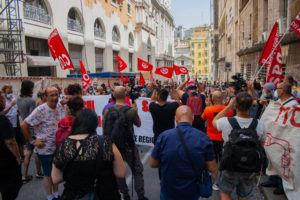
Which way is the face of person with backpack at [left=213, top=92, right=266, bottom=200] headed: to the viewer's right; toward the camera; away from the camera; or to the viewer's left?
away from the camera

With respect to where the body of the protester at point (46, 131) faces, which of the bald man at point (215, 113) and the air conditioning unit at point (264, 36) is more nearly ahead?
the bald man

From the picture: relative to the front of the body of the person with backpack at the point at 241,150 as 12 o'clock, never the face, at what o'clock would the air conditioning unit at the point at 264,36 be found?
The air conditioning unit is roughly at 12 o'clock from the person with backpack.

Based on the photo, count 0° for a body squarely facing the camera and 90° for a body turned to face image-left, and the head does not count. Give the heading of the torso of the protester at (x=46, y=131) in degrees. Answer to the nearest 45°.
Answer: approximately 315°

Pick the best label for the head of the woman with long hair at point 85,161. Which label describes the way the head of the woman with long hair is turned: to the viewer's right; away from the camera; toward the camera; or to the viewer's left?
away from the camera

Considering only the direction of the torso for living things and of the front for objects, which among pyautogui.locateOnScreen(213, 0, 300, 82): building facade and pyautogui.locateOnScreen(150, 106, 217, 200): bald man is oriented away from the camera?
the bald man

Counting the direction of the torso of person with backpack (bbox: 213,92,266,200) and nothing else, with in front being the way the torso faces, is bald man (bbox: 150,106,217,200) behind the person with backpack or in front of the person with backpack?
behind

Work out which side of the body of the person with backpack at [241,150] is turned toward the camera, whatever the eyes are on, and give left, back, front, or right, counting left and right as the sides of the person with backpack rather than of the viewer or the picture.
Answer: back

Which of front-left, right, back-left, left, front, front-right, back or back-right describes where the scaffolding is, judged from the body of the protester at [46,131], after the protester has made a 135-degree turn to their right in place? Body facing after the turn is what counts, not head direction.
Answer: right

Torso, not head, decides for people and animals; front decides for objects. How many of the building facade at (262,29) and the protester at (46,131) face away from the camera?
0

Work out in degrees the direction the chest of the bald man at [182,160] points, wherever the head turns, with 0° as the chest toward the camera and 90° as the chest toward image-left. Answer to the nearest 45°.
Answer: approximately 180°

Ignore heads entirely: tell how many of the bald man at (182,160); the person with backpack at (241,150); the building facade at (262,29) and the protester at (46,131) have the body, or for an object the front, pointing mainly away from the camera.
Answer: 2

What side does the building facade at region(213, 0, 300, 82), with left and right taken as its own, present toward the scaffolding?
front

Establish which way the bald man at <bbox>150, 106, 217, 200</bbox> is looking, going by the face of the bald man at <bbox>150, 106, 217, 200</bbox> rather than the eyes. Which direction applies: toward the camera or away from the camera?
away from the camera

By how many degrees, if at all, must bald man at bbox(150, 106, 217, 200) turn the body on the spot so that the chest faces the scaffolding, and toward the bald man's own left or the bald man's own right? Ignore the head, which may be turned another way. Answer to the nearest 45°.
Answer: approximately 45° to the bald man's own left
